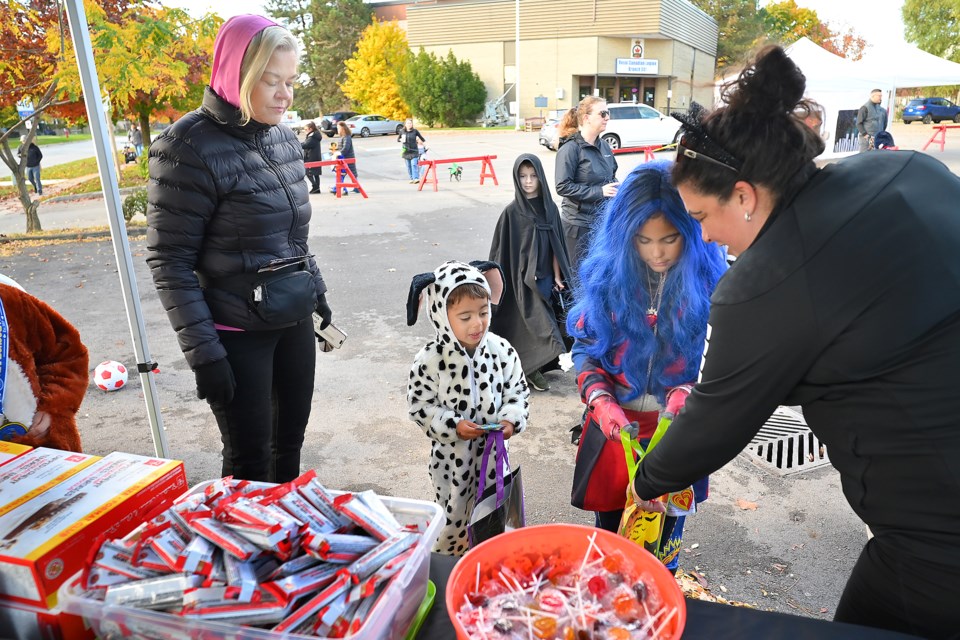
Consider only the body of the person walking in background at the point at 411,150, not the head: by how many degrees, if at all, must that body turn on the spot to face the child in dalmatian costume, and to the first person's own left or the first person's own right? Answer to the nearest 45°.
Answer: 0° — they already face them

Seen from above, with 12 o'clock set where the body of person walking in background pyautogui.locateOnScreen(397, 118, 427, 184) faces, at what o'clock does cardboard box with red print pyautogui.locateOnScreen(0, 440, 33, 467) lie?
The cardboard box with red print is roughly at 12 o'clock from the person walking in background.

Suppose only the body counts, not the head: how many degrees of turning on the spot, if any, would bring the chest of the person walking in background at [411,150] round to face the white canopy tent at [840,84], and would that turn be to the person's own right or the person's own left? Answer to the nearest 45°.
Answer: approximately 90° to the person's own left

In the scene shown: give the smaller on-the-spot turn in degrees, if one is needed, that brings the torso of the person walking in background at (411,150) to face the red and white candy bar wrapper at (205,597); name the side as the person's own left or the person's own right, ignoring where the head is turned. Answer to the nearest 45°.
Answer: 0° — they already face it

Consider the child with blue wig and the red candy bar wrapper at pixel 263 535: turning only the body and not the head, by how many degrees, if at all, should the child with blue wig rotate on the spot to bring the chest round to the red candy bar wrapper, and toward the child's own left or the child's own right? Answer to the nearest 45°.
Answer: approximately 45° to the child's own right

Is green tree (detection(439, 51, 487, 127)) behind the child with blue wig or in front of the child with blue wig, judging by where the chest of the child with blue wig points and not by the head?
behind

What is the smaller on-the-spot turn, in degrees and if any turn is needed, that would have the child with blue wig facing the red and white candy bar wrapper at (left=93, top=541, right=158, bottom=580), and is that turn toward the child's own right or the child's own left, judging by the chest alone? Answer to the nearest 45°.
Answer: approximately 45° to the child's own right

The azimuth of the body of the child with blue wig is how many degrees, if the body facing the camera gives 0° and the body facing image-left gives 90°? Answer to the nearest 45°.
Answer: approximately 0°

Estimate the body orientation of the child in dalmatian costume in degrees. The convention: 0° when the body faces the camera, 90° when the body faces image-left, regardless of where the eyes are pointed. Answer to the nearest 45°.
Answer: approximately 315°

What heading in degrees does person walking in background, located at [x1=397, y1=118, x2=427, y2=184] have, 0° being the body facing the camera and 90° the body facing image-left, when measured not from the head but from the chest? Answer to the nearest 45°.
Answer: approximately 0°

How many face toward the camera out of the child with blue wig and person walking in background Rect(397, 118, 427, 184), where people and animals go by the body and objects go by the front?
2

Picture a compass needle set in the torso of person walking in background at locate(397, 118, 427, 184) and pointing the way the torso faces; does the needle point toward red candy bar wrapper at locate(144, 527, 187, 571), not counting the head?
yes
